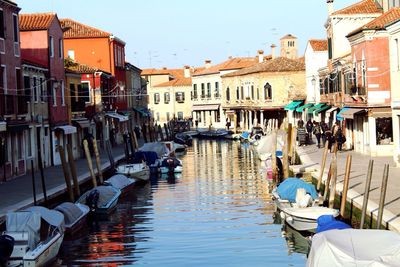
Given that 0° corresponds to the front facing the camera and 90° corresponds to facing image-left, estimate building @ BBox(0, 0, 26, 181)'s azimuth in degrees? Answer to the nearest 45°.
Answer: approximately 270°

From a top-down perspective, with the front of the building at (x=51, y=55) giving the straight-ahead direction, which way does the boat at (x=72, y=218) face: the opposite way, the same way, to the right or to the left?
to the left

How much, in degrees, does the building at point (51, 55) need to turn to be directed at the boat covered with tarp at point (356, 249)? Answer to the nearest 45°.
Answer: approximately 45° to its right

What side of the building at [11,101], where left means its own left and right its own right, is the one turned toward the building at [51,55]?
left

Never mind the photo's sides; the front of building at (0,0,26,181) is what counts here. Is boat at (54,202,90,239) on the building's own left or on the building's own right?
on the building's own right

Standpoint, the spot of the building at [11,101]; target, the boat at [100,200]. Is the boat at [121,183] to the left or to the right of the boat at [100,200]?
left

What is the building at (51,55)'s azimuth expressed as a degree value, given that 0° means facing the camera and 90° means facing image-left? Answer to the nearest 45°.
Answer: approximately 315°

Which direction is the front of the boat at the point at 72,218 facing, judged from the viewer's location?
facing away from the viewer and to the right of the viewer

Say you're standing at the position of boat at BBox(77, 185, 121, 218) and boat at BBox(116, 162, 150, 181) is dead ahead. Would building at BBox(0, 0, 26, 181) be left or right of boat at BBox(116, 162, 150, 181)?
left
